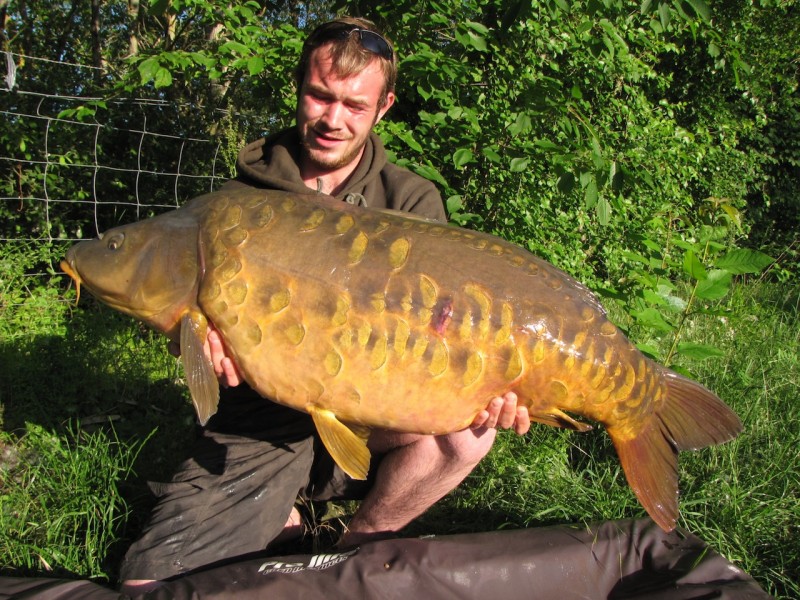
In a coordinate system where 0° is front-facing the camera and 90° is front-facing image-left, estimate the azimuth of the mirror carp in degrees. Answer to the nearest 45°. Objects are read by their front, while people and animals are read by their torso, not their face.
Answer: approximately 90°

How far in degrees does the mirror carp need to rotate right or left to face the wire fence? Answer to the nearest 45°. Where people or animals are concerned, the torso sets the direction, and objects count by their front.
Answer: approximately 45° to its right

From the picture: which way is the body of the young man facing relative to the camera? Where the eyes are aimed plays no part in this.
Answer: toward the camera

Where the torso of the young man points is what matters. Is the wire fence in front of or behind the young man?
behind
